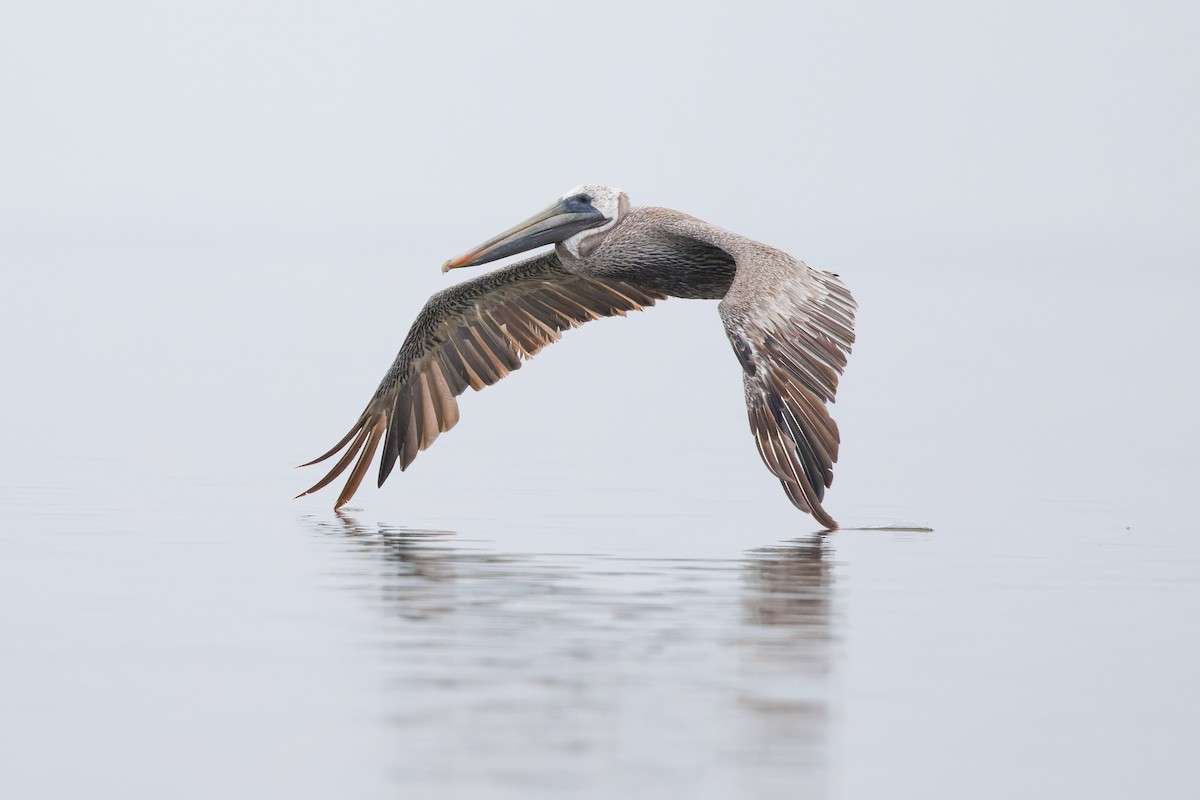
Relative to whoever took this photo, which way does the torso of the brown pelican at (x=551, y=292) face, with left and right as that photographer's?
facing the viewer and to the left of the viewer
